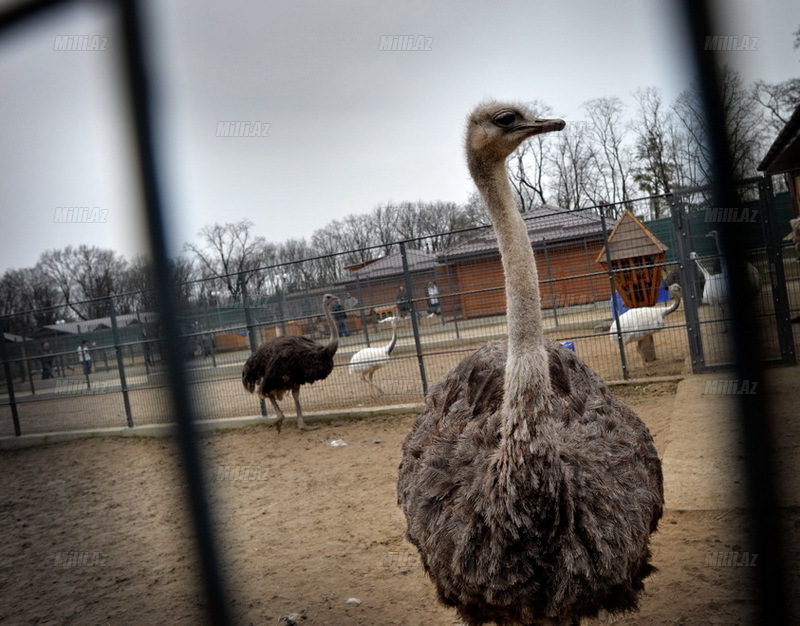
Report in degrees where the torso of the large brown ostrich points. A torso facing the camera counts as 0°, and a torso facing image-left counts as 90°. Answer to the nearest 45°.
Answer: approximately 0°

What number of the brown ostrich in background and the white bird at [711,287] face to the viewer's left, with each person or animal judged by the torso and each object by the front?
1

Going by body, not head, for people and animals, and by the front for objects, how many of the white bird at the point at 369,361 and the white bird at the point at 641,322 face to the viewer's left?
0

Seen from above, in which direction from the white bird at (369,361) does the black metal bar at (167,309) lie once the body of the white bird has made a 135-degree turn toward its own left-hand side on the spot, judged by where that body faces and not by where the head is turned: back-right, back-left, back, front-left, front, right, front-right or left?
back-left

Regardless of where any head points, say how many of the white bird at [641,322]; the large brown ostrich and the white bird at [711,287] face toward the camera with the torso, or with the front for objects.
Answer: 1

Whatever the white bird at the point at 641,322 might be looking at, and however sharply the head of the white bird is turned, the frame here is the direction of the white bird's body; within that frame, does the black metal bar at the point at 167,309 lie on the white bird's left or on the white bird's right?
on the white bird's right

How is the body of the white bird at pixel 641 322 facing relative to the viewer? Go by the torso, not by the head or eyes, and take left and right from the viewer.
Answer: facing to the right of the viewer

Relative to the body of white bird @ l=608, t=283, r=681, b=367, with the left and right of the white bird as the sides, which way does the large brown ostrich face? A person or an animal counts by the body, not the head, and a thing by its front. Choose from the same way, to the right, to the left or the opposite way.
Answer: to the right

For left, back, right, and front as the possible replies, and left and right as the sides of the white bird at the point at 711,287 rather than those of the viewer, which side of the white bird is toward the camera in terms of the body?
left

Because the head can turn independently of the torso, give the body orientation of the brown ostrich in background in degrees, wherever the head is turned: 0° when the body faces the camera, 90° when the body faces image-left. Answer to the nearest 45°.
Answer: approximately 270°

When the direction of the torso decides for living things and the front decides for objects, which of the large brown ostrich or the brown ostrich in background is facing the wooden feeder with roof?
the brown ostrich in background
